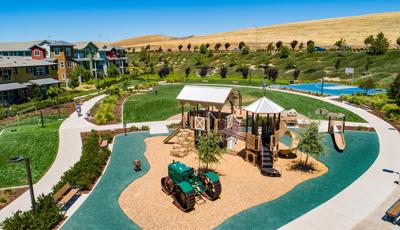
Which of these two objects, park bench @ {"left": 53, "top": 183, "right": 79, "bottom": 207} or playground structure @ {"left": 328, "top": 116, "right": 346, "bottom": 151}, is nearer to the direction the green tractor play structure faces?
the park bench

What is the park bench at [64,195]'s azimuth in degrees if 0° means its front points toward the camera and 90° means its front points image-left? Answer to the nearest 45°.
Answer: approximately 315°

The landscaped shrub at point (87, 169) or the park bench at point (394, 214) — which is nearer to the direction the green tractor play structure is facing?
the landscaped shrub

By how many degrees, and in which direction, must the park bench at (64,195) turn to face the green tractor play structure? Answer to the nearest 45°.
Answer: approximately 45° to its left

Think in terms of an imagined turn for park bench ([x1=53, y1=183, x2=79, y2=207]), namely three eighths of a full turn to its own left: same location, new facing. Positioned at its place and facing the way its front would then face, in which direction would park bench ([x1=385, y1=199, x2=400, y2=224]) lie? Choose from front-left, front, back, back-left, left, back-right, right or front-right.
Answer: back-right

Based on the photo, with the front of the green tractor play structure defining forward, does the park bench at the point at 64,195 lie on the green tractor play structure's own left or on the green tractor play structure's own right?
on the green tractor play structure's own left

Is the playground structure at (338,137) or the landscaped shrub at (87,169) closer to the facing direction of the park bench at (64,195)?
the playground structure

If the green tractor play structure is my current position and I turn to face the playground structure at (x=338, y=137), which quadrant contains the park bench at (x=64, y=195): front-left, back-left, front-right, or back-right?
back-left

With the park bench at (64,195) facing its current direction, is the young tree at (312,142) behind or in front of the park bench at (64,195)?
in front

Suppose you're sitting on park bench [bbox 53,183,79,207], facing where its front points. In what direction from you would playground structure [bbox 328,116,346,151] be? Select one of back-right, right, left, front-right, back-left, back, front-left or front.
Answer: front-left

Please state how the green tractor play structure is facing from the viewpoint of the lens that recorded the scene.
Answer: facing away from the viewer and to the left of the viewer

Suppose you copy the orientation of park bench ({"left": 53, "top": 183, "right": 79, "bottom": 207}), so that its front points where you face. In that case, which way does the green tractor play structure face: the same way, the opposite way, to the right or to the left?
the opposite way

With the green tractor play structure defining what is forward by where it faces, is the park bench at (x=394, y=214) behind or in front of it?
behind

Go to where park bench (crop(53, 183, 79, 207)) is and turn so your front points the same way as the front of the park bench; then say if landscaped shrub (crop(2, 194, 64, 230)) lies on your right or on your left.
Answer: on your right
